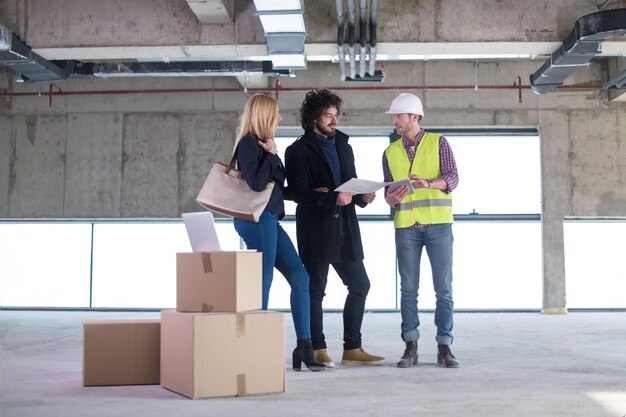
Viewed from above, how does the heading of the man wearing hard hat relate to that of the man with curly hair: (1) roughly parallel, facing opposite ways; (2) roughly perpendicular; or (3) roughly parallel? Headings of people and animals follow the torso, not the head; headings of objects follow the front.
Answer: roughly perpendicular

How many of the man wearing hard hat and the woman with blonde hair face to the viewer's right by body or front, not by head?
1

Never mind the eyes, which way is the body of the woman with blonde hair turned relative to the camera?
to the viewer's right

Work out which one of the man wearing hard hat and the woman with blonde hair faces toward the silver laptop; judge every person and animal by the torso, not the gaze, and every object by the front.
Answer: the man wearing hard hat

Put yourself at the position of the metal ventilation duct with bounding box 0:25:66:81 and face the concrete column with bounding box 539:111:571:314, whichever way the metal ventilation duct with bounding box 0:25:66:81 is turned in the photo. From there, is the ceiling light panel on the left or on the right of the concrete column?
right

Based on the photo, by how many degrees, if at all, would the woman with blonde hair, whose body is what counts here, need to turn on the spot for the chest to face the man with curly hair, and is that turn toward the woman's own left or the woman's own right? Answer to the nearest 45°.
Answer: approximately 45° to the woman's own left

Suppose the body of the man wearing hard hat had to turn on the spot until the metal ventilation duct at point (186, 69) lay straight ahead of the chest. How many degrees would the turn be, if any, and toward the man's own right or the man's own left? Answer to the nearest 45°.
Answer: approximately 90° to the man's own right

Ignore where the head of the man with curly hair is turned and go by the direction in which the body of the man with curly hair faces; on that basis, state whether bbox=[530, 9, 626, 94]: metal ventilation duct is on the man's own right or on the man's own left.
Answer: on the man's own left

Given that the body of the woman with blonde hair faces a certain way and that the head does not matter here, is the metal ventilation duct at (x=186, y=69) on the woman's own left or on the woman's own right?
on the woman's own left

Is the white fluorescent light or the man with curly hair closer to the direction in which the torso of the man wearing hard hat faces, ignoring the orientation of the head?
the man with curly hair

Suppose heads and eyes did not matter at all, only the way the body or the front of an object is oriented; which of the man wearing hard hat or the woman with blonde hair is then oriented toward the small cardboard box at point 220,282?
the man wearing hard hat

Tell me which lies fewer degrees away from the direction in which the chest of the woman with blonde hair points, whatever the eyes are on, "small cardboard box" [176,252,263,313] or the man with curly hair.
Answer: the man with curly hair

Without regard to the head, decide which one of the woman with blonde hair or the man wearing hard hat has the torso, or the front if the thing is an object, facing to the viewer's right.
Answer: the woman with blonde hair

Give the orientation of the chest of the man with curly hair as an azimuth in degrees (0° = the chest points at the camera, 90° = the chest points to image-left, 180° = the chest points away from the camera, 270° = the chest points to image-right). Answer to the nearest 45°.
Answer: approximately 315°

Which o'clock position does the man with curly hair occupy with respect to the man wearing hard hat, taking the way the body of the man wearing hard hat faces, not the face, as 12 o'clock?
The man with curly hair is roughly at 1 o'clock from the man wearing hard hat.

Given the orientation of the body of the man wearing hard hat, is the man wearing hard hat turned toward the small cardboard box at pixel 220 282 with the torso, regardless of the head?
yes
